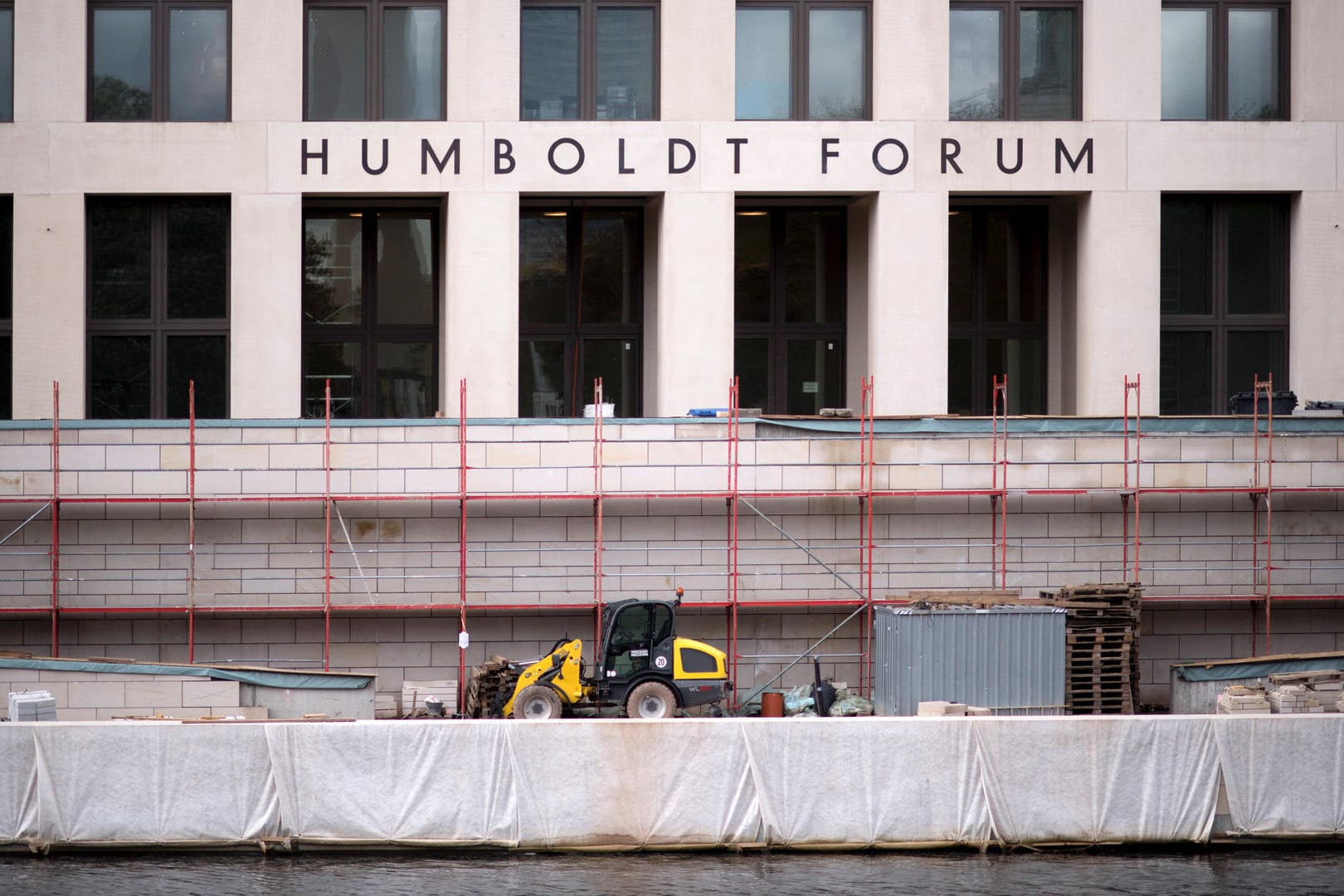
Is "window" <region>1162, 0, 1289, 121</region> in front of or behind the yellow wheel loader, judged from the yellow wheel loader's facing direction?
behind

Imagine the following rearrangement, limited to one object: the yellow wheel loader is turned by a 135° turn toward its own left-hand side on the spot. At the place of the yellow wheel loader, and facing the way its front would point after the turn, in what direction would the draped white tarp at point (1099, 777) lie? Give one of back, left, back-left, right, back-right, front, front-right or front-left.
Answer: front

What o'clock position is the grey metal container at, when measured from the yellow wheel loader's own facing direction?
The grey metal container is roughly at 6 o'clock from the yellow wheel loader.

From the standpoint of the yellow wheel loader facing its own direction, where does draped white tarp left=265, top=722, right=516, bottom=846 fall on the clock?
The draped white tarp is roughly at 10 o'clock from the yellow wheel loader.

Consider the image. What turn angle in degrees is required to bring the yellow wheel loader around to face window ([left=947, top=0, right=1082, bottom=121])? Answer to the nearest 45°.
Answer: approximately 135° to its right

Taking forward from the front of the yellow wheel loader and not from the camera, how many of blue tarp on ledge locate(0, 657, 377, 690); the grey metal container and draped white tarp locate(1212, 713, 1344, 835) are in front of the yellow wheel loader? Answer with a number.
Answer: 1

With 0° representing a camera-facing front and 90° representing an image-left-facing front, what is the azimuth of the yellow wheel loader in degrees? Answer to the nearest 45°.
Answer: approximately 90°

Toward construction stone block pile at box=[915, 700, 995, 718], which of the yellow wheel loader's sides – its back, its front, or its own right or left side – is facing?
back

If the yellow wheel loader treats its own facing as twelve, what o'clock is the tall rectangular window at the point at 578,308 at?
The tall rectangular window is roughly at 3 o'clock from the yellow wheel loader.

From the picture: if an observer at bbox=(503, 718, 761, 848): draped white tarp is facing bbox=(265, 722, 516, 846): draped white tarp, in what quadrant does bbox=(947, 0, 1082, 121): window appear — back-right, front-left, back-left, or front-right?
back-right
